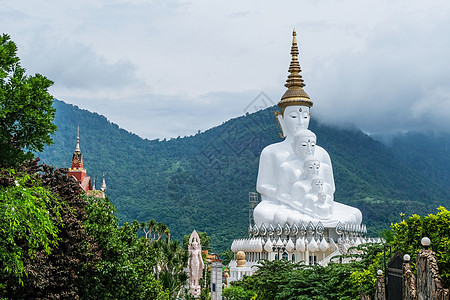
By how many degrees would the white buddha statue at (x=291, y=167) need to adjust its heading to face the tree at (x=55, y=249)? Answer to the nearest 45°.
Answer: approximately 45° to its right

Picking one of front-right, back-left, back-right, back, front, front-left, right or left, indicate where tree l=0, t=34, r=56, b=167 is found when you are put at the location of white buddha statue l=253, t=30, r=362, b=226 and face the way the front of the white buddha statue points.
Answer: front-right

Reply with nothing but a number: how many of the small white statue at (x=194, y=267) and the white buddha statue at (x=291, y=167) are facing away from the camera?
0

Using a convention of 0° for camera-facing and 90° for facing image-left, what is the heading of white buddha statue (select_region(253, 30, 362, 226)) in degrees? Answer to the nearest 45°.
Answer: approximately 315°

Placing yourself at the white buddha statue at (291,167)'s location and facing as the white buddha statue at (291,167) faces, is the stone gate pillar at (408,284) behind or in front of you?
in front
